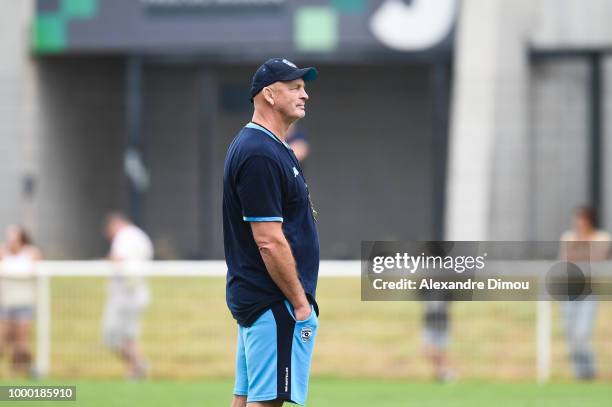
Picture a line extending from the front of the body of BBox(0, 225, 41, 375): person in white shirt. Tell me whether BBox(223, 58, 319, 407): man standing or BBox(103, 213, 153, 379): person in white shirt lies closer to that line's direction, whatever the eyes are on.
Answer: the man standing

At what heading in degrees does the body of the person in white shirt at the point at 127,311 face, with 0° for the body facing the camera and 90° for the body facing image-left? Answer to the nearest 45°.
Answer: approximately 90°

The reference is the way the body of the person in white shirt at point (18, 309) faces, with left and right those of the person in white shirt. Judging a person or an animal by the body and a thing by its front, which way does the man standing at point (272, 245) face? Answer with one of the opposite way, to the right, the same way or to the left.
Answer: to the left

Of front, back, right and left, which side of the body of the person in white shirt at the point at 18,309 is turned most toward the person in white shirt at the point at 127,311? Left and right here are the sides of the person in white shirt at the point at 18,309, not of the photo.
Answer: left

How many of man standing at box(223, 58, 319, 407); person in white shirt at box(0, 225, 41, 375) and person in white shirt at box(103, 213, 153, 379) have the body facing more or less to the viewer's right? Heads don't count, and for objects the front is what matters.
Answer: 1

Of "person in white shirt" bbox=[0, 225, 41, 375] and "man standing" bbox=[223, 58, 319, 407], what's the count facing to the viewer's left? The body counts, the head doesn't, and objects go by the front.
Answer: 0

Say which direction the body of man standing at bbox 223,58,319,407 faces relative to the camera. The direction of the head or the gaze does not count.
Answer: to the viewer's right

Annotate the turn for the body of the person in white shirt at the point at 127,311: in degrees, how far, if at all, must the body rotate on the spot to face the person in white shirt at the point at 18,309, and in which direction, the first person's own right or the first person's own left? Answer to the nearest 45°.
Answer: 0° — they already face them

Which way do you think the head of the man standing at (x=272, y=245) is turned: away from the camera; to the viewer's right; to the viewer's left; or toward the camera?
to the viewer's right

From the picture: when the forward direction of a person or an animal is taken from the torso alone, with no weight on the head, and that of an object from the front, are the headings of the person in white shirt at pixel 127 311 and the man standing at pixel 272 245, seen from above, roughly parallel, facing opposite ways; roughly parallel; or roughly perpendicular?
roughly parallel, facing opposite ways

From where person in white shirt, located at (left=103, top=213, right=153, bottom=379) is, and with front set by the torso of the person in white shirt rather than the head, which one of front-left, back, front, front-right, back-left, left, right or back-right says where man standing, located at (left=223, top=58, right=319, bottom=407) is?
left

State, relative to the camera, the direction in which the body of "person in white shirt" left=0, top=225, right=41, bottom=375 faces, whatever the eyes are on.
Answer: toward the camera

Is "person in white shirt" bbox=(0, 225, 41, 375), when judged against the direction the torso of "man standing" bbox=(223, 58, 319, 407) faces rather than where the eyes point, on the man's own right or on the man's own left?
on the man's own left
